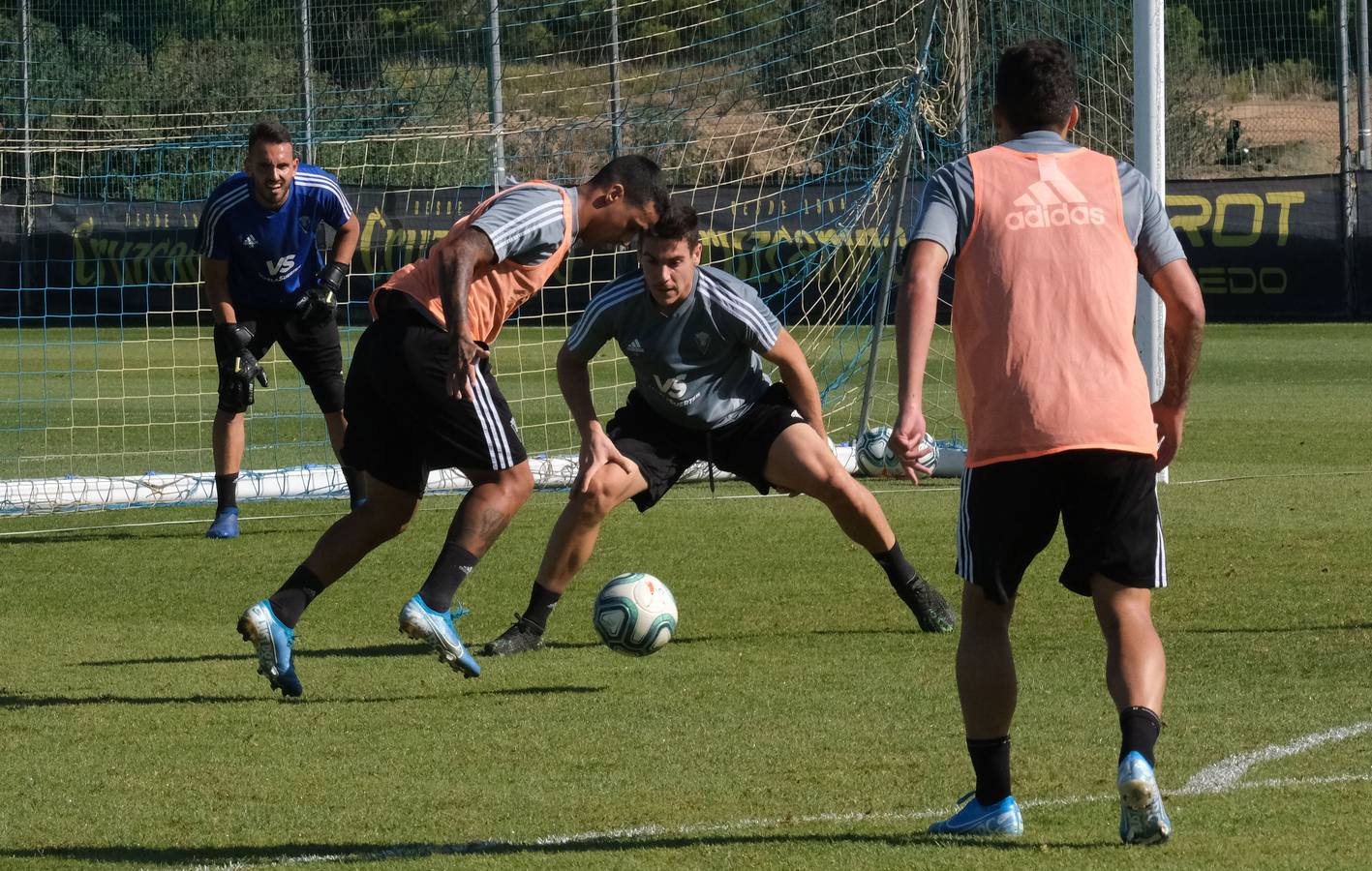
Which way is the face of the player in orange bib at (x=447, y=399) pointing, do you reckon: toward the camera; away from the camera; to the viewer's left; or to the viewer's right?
to the viewer's right

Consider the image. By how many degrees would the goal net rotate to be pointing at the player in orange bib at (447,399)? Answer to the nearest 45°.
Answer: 0° — it already faces them

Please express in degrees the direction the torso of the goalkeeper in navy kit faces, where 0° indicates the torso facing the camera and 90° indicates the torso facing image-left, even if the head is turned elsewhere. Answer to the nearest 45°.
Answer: approximately 0°

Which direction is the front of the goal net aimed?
toward the camera

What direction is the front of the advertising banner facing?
toward the camera

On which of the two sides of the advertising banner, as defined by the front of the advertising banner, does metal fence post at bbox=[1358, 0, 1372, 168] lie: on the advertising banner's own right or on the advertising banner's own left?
on the advertising banner's own left

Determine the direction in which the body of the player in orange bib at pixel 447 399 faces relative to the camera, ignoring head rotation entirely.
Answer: to the viewer's right

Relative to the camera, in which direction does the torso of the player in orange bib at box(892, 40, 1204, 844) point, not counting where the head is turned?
away from the camera

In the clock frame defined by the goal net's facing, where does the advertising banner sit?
The advertising banner is roughly at 6 o'clock from the goal net.

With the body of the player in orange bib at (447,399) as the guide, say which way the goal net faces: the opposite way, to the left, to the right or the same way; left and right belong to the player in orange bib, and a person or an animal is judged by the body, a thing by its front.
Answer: to the right

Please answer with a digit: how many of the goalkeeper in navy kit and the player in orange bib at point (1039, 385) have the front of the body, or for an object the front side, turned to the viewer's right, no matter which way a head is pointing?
0

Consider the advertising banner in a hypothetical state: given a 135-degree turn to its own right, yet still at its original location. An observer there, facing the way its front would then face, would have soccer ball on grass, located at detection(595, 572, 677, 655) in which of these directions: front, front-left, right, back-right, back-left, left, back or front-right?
back-left

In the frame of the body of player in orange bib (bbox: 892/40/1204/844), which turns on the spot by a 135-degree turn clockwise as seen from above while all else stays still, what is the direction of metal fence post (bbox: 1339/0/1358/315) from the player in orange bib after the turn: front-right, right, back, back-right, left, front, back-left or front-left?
back-left
